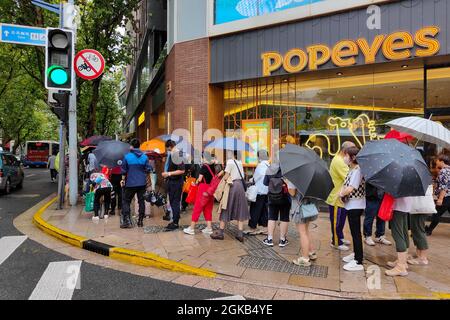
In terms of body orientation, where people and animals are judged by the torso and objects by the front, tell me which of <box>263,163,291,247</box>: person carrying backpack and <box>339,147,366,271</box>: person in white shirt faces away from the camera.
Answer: the person carrying backpack

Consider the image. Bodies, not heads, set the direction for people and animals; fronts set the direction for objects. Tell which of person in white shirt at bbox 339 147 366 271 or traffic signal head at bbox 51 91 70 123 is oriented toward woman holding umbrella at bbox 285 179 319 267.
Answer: the person in white shirt

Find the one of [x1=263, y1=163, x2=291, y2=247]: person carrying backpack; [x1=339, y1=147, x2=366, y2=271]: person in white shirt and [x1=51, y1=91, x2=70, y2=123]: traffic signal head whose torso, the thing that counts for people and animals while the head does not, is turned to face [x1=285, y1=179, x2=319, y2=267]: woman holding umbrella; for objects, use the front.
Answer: the person in white shirt

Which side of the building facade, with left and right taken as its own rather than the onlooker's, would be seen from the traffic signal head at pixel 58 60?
front

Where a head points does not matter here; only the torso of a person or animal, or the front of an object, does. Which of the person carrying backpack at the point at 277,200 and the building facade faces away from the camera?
the person carrying backpack

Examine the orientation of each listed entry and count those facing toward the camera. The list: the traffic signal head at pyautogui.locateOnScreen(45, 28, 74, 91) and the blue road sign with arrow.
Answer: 2

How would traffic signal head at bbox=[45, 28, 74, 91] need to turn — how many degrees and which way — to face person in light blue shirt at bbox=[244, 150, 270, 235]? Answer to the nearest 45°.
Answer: approximately 45° to its left

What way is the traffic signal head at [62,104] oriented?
to the viewer's left

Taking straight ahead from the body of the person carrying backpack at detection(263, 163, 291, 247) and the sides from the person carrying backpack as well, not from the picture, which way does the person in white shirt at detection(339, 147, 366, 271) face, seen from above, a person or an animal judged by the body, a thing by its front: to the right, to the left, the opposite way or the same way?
to the left

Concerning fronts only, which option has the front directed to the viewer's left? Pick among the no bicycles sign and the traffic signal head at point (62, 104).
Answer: the traffic signal head

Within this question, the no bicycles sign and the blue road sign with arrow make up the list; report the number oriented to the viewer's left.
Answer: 0

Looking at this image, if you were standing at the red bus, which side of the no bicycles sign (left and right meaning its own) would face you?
back

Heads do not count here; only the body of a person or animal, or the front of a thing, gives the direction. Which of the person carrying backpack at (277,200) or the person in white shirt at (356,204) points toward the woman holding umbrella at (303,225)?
the person in white shirt

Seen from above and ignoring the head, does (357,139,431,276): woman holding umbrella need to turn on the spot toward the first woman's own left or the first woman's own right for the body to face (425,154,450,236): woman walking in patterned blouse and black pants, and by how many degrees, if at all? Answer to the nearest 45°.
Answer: approximately 90° to the first woman's own right
